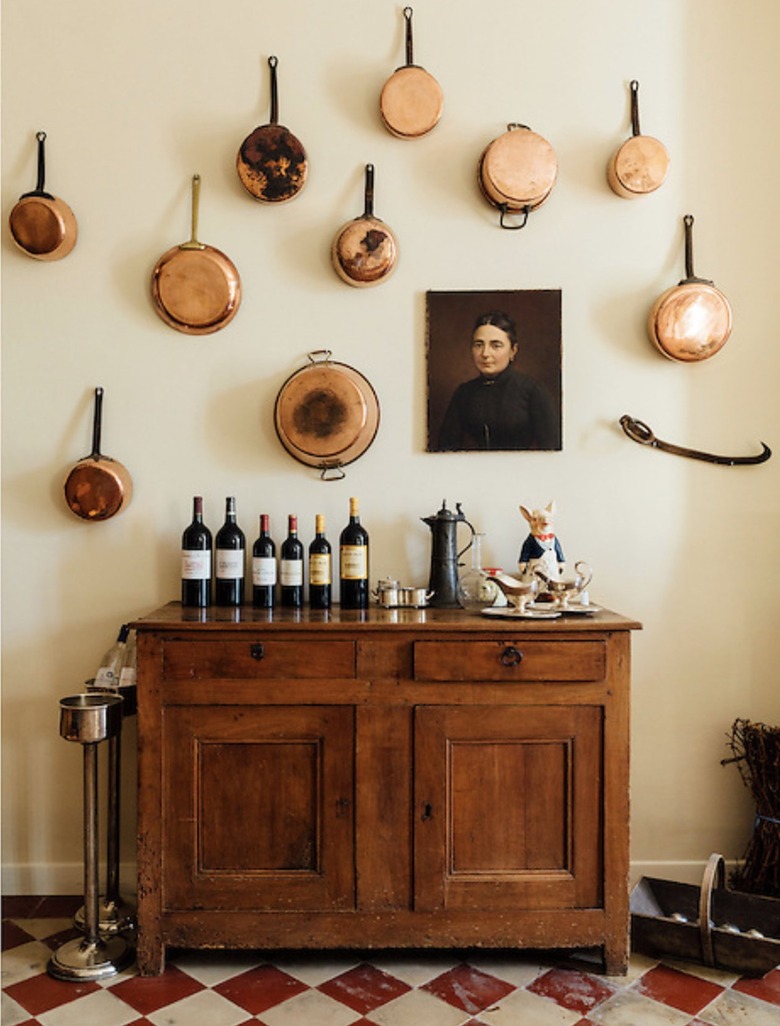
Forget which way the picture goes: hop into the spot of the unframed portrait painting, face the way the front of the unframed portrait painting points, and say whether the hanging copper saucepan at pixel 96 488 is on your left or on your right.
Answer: on your right

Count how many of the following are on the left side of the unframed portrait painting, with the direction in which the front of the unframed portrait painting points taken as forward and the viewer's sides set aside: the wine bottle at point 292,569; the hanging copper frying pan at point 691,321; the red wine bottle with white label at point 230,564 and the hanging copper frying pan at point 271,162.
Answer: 1

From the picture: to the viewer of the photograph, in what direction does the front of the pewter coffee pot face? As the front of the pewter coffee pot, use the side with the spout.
facing to the left of the viewer

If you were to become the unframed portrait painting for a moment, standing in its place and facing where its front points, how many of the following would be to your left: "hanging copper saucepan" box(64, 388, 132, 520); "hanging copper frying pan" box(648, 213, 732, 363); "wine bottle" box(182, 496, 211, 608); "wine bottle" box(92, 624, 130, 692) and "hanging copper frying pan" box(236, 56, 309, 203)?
1

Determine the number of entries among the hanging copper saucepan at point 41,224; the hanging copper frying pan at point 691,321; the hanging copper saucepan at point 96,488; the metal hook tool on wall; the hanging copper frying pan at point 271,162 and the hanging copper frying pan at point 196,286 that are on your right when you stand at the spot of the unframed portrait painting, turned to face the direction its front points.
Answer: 4

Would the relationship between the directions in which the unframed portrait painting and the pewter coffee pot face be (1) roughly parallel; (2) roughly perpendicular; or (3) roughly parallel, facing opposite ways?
roughly perpendicular

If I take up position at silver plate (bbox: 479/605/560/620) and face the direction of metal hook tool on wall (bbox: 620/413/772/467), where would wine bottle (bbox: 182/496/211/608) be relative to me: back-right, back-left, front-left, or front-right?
back-left

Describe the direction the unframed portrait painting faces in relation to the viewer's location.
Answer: facing the viewer

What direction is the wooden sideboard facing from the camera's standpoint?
toward the camera

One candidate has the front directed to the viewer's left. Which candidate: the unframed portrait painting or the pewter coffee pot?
the pewter coffee pot
